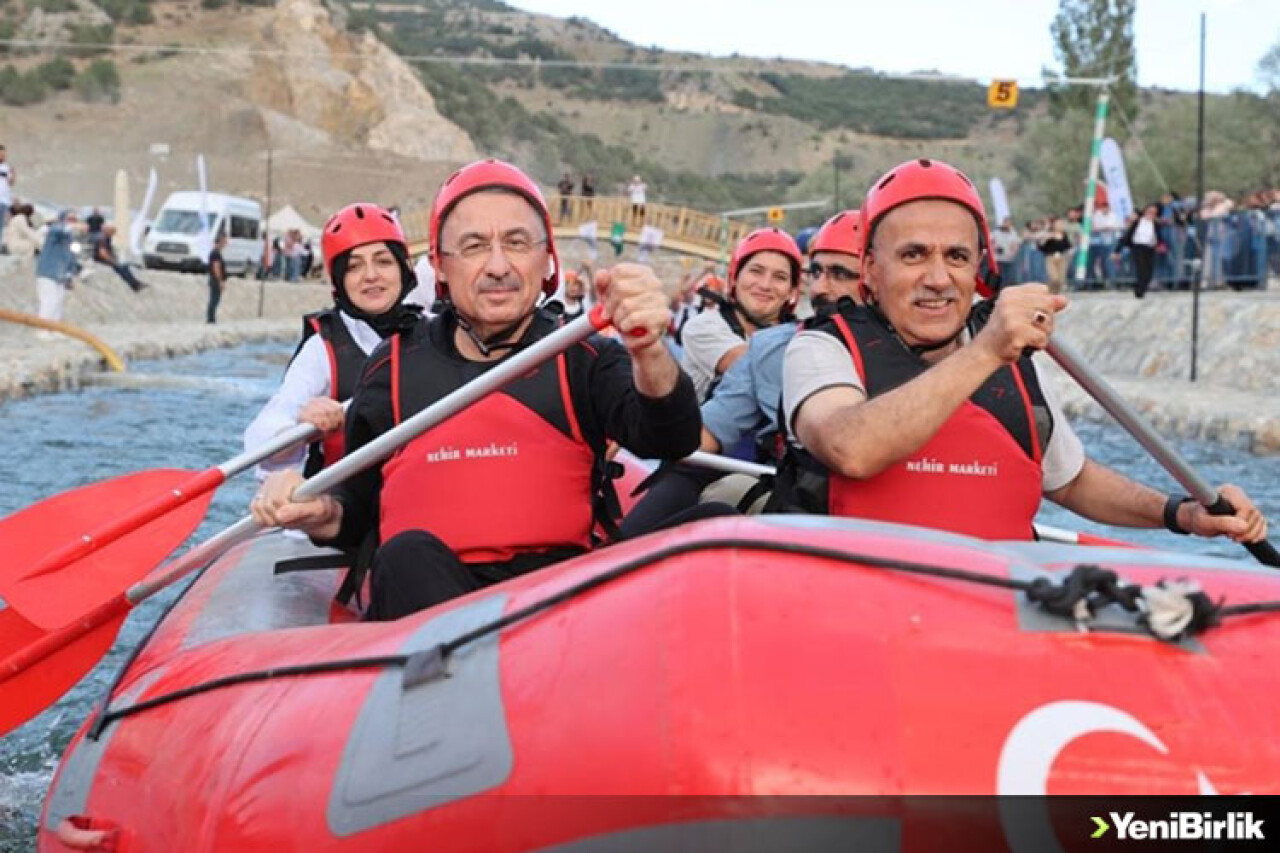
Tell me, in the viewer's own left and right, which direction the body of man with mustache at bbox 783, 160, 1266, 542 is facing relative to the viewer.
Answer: facing the viewer

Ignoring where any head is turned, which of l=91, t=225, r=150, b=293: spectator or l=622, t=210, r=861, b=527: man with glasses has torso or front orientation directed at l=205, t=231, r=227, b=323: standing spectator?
l=91, t=225, r=150, b=293: spectator

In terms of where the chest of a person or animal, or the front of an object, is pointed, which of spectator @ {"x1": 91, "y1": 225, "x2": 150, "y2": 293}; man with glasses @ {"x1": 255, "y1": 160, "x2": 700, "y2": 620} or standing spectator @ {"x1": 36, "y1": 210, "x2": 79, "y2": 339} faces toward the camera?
the man with glasses

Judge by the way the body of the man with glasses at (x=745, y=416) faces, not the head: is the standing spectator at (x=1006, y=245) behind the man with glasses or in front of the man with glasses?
behind

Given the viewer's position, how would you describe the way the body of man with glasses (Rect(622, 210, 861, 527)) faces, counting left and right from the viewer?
facing the viewer and to the left of the viewer

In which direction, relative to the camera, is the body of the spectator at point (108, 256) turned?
to the viewer's right

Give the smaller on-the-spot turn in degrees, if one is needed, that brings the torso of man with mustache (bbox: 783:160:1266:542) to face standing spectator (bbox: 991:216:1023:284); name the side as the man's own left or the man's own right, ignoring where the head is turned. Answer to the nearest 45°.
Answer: approximately 180°

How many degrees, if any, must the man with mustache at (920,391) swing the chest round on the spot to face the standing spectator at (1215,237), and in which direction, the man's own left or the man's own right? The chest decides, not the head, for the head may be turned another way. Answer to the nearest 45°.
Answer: approximately 180°

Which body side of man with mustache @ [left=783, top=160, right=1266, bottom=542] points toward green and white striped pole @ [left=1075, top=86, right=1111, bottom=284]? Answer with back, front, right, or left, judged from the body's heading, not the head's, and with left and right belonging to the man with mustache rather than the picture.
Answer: back
